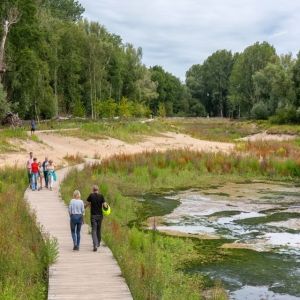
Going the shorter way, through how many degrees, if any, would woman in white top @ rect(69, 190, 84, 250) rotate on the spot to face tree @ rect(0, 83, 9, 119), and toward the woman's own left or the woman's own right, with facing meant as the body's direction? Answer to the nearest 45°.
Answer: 0° — they already face it

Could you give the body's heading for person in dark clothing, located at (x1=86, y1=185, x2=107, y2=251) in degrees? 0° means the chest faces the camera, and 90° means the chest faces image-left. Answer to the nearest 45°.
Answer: approximately 180°

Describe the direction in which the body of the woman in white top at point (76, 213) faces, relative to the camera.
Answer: away from the camera

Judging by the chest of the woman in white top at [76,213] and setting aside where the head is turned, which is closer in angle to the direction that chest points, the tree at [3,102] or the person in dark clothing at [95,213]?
the tree

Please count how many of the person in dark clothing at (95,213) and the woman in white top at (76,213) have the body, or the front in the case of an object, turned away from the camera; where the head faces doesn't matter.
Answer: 2

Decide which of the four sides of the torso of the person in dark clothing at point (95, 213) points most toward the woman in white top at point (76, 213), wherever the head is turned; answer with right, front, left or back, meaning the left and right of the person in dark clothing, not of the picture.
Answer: left

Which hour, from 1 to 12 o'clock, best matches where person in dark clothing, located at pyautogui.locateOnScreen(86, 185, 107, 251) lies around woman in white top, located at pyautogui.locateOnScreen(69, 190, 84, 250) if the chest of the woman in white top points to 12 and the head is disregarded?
The person in dark clothing is roughly at 3 o'clock from the woman in white top.

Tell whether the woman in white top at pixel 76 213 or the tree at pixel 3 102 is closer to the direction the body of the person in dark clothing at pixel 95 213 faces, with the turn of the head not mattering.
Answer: the tree

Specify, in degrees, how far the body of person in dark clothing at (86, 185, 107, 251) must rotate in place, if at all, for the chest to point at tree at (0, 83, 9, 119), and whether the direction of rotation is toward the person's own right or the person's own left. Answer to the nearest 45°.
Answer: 0° — they already face it
